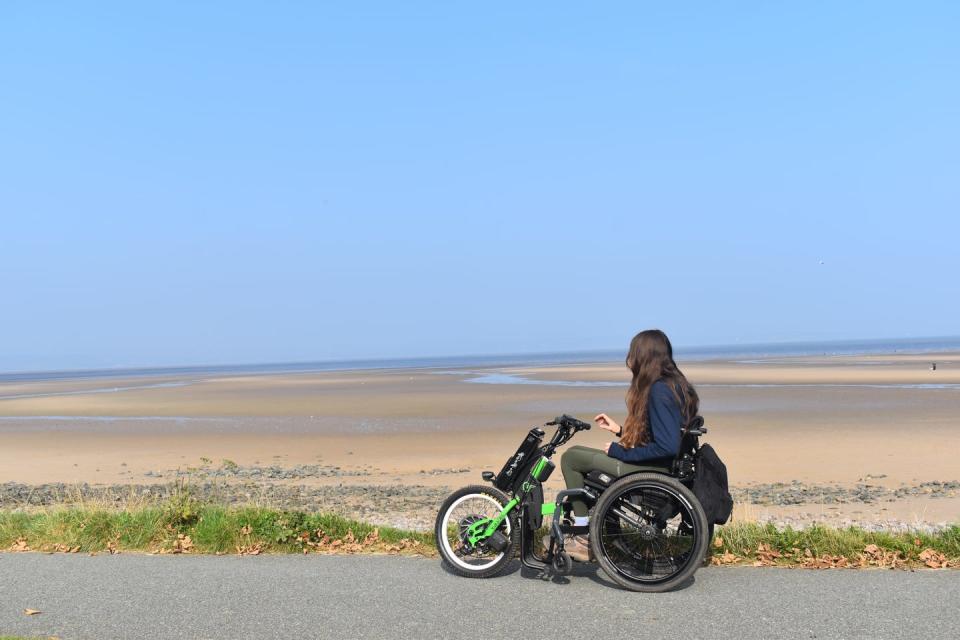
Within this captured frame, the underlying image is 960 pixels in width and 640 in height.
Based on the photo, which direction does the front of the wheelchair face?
to the viewer's left

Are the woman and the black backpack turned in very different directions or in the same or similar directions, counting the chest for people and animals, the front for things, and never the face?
very different directions

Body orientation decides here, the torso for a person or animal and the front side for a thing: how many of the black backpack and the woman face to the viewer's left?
1

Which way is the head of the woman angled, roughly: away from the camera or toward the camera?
away from the camera

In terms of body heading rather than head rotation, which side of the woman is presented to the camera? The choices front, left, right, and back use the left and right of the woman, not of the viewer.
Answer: left

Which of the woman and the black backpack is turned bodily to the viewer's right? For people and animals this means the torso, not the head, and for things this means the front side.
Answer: the black backpack

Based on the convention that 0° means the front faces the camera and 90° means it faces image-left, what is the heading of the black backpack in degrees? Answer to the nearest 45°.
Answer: approximately 270°
